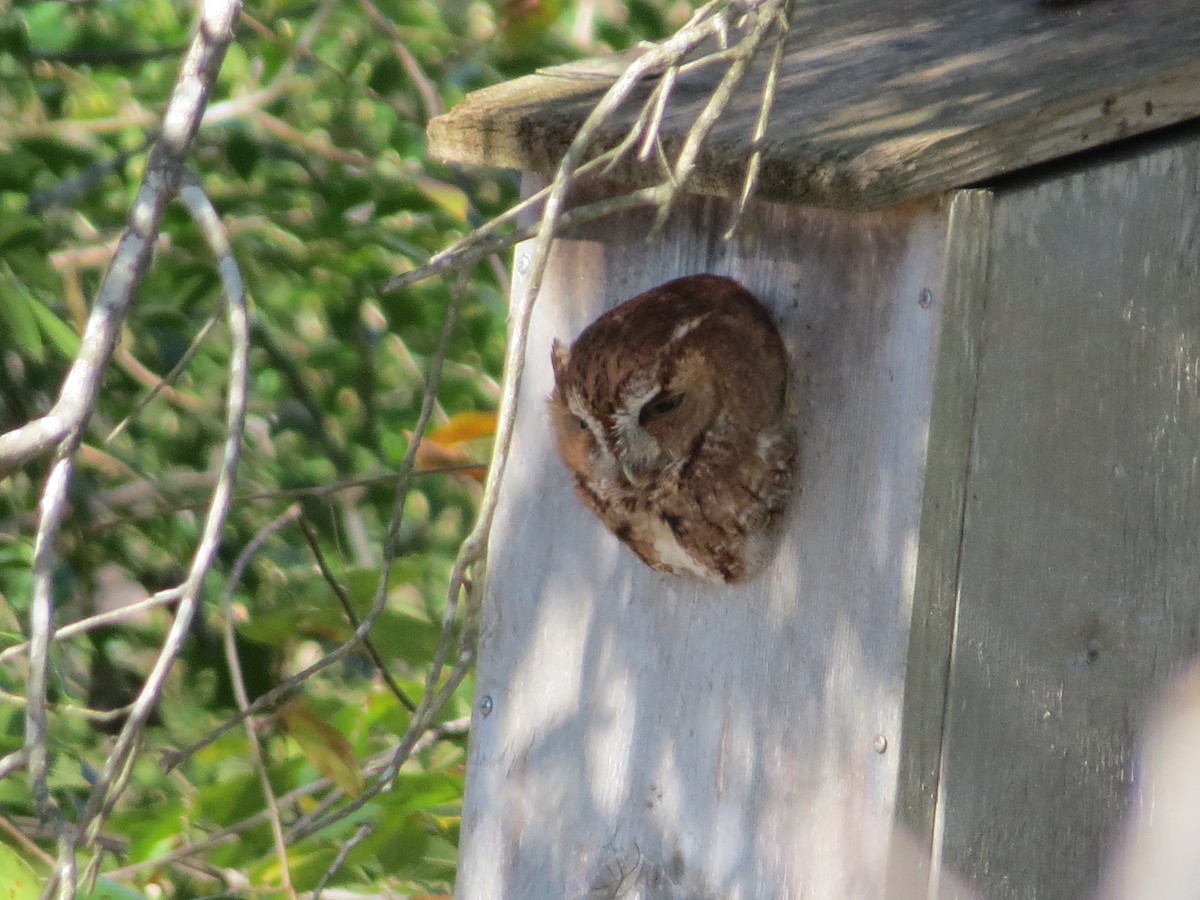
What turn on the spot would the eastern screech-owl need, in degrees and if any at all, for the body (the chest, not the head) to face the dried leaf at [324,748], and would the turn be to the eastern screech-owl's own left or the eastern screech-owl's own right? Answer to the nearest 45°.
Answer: approximately 90° to the eastern screech-owl's own right

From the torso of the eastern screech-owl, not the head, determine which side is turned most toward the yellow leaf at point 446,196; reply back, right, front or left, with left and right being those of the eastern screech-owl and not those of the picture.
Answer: right

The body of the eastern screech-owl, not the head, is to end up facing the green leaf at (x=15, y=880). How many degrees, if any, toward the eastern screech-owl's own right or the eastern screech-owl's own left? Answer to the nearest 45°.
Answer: approximately 45° to the eastern screech-owl's own right

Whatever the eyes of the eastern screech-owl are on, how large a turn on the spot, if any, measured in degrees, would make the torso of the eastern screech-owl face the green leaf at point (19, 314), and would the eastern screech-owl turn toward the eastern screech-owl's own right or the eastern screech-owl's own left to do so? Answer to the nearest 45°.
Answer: approximately 45° to the eastern screech-owl's own right

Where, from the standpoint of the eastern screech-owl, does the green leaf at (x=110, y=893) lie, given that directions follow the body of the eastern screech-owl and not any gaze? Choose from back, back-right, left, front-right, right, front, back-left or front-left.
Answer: front-right

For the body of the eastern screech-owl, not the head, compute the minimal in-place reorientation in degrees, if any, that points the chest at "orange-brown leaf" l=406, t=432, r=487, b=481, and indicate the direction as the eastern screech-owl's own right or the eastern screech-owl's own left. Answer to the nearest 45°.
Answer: approximately 90° to the eastern screech-owl's own right

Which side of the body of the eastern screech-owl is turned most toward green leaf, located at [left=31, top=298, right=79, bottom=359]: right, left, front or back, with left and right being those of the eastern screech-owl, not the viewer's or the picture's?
right

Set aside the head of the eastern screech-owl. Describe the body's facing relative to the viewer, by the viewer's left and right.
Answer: facing the viewer and to the left of the viewer

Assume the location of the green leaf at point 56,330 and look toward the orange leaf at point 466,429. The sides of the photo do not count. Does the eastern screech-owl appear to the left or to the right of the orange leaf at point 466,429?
right

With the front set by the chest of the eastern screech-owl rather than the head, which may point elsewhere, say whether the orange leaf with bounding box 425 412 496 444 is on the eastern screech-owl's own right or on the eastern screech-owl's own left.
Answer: on the eastern screech-owl's own right
